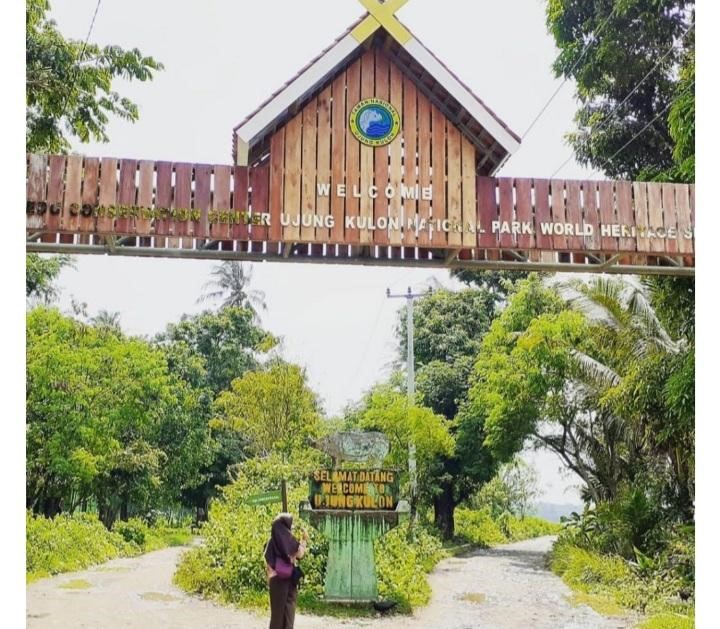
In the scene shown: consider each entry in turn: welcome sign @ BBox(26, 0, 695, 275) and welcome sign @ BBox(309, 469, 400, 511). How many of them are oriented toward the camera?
2

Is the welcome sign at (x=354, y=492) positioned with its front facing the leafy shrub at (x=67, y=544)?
no

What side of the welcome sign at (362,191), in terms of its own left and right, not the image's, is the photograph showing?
front

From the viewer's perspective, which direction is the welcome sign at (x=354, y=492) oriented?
toward the camera

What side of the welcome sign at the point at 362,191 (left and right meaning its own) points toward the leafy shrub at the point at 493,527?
back

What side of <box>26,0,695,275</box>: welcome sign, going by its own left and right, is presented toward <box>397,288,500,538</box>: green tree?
back

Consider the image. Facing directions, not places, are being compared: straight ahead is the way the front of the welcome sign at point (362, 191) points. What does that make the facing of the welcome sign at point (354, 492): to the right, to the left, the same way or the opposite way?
the same way

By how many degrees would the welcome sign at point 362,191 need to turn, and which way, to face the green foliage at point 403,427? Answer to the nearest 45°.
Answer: approximately 180°

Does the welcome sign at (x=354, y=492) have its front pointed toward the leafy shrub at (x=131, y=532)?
no
